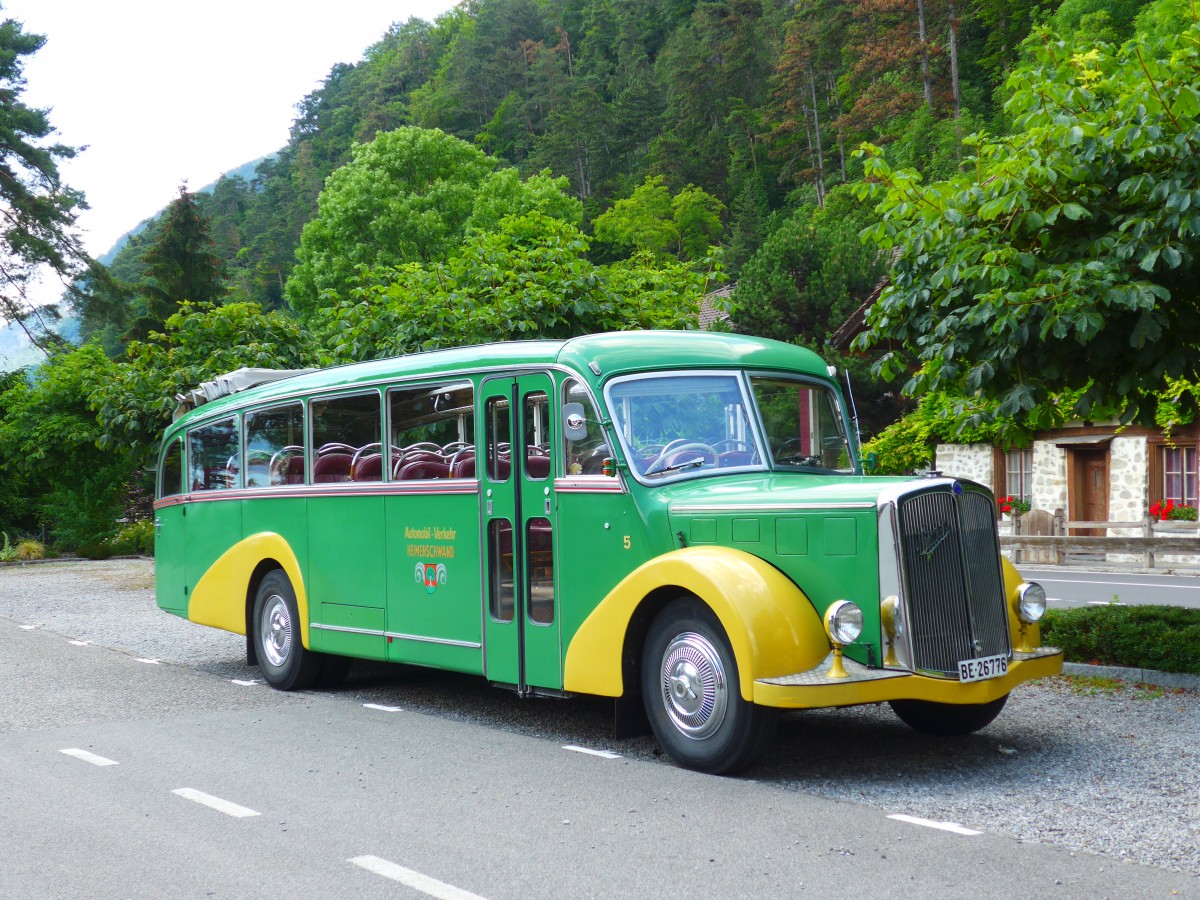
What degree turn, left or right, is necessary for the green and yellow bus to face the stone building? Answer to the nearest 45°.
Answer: approximately 90° to its left

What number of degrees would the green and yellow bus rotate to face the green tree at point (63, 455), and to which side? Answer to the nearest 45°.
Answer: approximately 180°

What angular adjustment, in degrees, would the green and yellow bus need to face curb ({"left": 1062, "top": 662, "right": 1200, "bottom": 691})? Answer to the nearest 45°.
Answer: approximately 90° to its left

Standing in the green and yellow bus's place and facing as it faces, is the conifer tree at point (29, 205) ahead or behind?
behind

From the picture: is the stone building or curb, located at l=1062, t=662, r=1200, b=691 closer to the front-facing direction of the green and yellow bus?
the curb

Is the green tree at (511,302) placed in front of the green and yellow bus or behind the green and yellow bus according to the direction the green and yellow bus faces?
behind

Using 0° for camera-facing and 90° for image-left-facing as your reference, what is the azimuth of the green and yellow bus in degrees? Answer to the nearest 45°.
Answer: approximately 315°

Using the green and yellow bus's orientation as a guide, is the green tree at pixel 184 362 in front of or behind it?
behind

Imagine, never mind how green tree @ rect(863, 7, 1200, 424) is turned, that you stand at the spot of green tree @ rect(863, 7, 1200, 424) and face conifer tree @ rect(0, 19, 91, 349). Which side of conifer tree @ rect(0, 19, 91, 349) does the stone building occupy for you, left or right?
right
